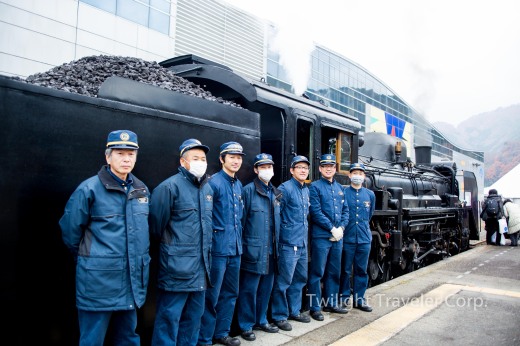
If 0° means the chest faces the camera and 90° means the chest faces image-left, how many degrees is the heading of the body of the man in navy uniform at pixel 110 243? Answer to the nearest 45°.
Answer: approximately 315°

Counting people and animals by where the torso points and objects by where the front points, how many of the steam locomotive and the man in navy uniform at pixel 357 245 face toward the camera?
1

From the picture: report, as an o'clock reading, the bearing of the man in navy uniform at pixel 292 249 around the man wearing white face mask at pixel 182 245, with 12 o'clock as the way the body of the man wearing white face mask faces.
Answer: The man in navy uniform is roughly at 9 o'clock from the man wearing white face mask.

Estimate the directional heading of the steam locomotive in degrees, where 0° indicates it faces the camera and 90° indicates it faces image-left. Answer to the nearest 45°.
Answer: approximately 225°

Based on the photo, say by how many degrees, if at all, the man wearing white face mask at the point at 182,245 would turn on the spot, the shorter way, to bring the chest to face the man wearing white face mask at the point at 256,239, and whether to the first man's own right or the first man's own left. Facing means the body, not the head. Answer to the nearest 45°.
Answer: approximately 90° to the first man's own left

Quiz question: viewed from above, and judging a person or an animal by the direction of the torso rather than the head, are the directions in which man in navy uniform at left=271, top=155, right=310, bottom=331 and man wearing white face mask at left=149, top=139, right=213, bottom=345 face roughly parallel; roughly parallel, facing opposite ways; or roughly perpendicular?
roughly parallel

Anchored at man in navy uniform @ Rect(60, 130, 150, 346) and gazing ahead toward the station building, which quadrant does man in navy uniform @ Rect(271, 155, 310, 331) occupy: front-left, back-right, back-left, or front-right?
front-right

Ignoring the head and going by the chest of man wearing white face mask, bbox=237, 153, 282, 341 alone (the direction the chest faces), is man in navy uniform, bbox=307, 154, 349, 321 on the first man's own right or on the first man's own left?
on the first man's own left

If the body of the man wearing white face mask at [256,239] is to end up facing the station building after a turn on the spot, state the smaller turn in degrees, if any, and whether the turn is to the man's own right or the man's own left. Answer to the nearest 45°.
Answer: approximately 180°

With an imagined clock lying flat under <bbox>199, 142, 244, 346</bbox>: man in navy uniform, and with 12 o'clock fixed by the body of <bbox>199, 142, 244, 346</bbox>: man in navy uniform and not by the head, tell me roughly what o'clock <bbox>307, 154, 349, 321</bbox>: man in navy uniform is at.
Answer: <bbox>307, 154, 349, 321</bbox>: man in navy uniform is roughly at 9 o'clock from <bbox>199, 142, 244, 346</bbox>: man in navy uniform.

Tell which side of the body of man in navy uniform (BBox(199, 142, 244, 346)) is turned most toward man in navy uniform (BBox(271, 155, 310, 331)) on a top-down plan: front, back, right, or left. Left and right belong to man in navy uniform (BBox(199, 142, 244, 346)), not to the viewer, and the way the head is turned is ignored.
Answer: left

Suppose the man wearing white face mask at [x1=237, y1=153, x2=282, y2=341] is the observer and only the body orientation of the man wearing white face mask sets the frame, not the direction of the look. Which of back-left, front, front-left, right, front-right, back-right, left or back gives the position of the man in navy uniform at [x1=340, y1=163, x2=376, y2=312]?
left

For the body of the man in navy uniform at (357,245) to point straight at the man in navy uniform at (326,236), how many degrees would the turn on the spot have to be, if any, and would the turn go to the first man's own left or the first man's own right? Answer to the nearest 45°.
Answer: approximately 45° to the first man's own right

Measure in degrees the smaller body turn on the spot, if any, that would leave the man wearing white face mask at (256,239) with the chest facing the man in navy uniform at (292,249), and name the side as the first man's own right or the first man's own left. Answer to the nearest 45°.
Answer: approximately 90° to the first man's own left

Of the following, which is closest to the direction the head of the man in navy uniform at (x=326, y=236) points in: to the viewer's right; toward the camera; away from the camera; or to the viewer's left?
toward the camera

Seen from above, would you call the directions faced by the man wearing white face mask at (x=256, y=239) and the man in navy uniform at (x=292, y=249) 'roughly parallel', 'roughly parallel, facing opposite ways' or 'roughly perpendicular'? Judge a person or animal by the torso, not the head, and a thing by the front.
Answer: roughly parallel

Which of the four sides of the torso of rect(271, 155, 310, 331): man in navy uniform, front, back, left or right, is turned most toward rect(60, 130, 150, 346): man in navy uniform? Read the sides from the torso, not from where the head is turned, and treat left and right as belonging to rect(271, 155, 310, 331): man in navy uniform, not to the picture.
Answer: right

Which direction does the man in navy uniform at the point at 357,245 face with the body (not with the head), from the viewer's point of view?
toward the camera

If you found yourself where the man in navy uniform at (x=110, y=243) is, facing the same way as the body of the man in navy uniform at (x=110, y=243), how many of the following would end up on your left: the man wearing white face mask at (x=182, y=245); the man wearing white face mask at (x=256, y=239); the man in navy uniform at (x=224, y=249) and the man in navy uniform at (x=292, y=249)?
4
